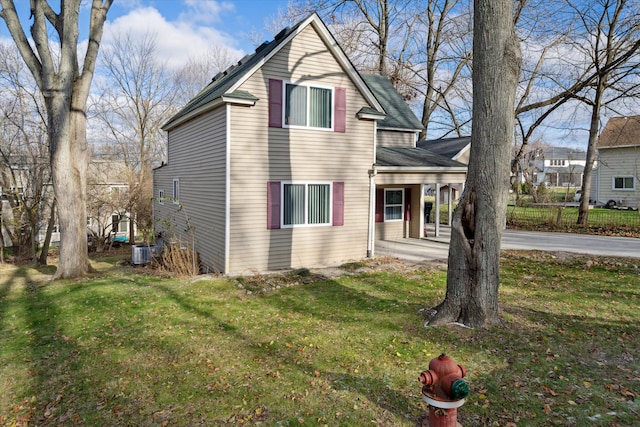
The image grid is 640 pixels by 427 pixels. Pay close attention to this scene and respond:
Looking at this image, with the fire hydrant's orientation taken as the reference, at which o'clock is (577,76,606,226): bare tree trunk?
The bare tree trunk is roughly at 8 o'clock from the fire hydrant.

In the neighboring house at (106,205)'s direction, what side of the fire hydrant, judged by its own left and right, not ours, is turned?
back

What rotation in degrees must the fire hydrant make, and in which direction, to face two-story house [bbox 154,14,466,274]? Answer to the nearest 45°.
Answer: approximately 180°

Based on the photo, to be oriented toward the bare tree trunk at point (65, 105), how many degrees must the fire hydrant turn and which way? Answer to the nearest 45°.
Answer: approximately 180°

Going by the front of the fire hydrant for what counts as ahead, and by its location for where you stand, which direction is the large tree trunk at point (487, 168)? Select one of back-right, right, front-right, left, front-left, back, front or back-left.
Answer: back-left

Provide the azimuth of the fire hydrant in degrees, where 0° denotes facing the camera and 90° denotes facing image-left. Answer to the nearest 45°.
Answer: approximately 315°

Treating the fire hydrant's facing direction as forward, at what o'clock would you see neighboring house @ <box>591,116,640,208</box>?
The neighboring house is roughly at 8 o'clock from the fire hydrant.
